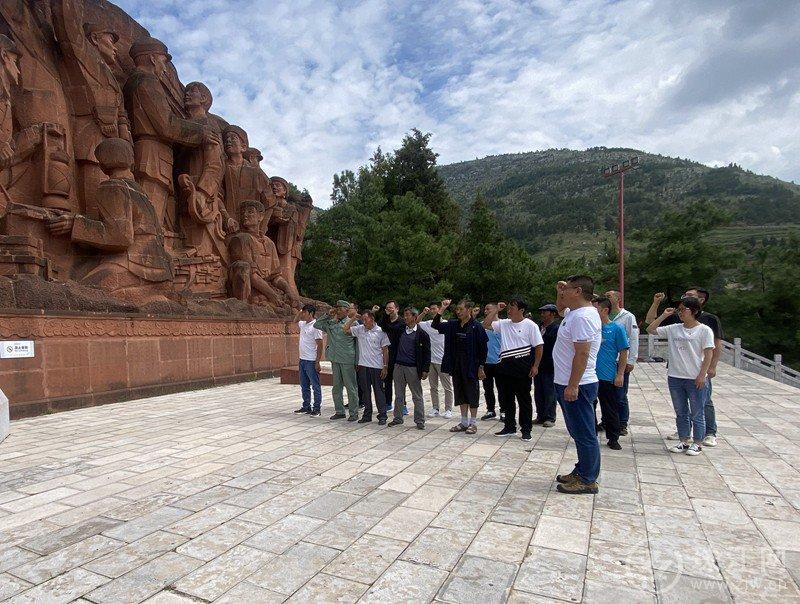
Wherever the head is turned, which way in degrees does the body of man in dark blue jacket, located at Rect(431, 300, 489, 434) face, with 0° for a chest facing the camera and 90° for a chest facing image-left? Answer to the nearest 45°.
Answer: approximately 45°

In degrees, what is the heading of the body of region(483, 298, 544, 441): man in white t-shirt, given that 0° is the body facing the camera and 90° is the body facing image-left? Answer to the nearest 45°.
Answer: approximately 45°

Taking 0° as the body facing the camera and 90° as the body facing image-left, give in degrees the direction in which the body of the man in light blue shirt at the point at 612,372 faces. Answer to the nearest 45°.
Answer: approximately 45°

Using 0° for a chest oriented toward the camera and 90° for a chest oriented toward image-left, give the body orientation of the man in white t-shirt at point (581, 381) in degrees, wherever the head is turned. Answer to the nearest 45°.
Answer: approximately 90°

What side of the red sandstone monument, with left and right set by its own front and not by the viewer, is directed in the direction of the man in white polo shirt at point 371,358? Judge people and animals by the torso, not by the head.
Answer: front

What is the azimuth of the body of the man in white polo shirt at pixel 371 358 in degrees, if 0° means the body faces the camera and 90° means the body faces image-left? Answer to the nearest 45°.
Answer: approximately 45°

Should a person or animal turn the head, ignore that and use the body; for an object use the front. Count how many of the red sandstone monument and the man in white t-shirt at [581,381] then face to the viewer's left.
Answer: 1

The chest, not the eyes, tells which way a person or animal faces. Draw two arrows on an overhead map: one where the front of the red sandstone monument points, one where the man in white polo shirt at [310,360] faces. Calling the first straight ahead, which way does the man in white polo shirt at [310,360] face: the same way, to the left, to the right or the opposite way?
to the right

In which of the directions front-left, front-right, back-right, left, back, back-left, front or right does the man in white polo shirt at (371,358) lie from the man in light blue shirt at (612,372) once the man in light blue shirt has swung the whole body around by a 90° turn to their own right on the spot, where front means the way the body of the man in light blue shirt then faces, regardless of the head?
front-left

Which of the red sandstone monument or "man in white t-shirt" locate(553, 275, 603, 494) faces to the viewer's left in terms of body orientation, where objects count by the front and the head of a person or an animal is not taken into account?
the man in white t-shirt

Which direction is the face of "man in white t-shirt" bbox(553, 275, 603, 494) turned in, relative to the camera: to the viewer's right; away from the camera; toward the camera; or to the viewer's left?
to the viewer's left

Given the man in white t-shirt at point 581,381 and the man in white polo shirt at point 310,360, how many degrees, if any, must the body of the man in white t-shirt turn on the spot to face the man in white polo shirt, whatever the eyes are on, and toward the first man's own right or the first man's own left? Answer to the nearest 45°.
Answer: approximately 45° to the first man's own right
